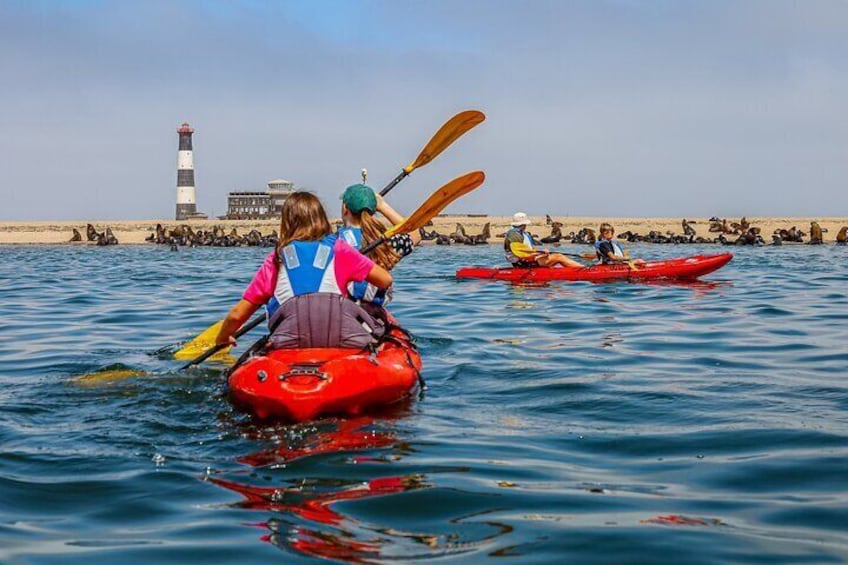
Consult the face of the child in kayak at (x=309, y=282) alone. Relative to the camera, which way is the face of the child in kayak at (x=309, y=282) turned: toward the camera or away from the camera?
away from the camera

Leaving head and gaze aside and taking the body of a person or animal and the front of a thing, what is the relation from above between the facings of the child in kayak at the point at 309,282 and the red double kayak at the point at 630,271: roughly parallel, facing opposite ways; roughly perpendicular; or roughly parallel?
roughly perpendicular

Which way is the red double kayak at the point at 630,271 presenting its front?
to the viewer's right

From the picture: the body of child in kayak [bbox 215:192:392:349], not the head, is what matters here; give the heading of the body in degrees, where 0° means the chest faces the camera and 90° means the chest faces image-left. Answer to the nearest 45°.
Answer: approximately 180°

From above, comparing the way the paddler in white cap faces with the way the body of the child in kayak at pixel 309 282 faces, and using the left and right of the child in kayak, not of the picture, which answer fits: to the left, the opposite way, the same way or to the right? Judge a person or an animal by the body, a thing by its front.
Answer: to the right

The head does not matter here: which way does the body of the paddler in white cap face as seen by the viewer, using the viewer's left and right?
facing to the right of the viewer

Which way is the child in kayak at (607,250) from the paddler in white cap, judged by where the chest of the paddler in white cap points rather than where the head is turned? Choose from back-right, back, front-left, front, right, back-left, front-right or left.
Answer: front

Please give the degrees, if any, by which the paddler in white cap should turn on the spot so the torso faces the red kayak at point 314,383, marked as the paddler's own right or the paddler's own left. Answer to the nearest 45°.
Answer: approximately 90° to the paddler's own right

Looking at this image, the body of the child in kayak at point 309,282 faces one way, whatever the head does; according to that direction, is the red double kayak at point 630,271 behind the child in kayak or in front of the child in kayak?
in front

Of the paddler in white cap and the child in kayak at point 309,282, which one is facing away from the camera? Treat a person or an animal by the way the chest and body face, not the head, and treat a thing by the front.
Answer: the child in kayak

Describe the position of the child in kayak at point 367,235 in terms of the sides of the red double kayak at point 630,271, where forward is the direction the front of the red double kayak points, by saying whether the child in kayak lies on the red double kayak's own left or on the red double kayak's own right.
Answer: on the red double kayak's own right

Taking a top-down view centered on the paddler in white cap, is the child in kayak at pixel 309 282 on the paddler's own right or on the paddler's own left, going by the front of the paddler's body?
on the paddler's own right
